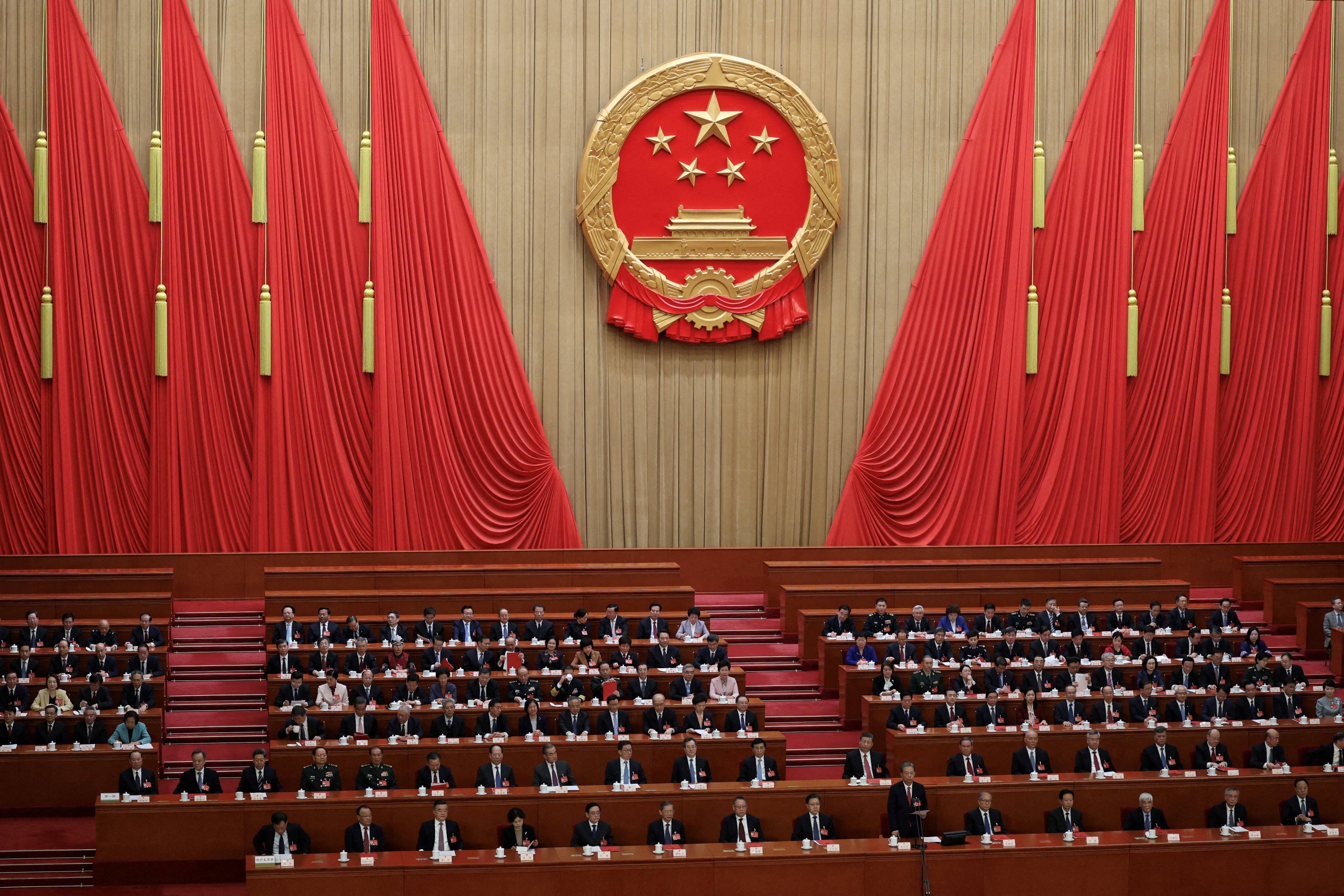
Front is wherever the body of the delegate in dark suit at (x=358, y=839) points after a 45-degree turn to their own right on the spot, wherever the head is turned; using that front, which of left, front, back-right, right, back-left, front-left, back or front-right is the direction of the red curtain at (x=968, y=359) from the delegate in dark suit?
back

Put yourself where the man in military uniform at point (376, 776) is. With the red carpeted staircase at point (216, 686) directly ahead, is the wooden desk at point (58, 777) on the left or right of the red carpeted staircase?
left

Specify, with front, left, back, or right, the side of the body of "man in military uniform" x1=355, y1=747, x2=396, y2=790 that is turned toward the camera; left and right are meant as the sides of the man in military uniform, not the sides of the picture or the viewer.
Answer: front

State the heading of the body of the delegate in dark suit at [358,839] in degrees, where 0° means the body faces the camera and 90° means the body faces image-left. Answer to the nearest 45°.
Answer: approximately 0°

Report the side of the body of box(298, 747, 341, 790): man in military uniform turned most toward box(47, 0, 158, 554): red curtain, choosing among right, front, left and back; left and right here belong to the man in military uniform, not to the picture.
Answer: back

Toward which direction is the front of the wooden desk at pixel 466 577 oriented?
toward the camera

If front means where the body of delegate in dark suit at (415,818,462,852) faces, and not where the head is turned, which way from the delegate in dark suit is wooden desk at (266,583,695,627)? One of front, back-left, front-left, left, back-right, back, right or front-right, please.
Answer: back

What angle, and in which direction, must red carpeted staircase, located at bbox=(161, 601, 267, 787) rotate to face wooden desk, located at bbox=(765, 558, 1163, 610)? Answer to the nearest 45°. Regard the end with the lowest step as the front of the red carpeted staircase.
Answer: approximately 90° to its left
